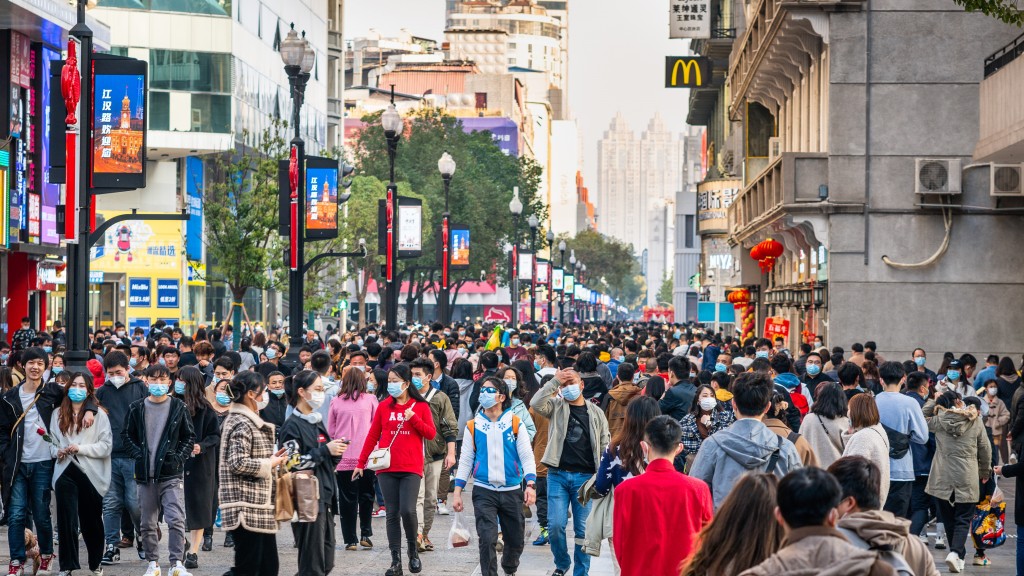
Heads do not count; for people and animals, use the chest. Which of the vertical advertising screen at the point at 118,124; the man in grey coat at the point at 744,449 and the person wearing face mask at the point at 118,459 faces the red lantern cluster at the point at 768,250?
the man in grey coat

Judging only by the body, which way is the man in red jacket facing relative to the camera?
away from the camera

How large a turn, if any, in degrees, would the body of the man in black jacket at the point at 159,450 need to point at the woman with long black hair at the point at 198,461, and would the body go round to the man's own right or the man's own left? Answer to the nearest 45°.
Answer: approximately 135° to the man's own left

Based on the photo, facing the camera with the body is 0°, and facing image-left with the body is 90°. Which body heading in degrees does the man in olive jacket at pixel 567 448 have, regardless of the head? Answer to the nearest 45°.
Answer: approximately 0°

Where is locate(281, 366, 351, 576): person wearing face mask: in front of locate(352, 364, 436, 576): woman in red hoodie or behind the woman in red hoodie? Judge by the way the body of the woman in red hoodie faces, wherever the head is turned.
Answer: in front

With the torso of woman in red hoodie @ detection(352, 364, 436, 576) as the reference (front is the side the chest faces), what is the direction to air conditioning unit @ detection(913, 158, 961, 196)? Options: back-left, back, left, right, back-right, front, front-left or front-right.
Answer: back-left

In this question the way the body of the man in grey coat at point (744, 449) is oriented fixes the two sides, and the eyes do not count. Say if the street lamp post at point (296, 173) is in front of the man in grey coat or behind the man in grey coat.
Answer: in front
